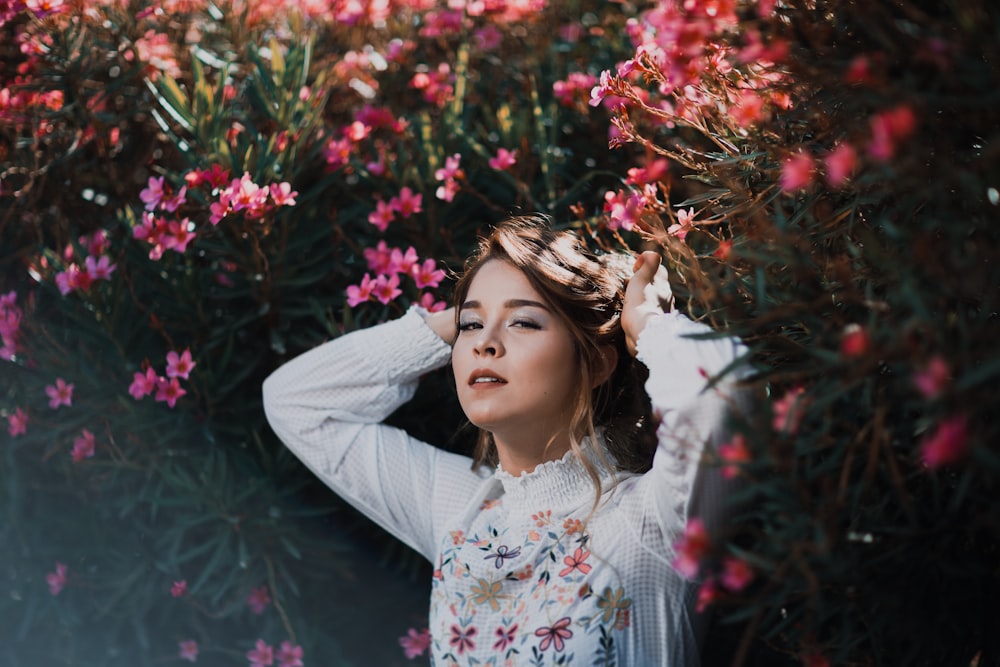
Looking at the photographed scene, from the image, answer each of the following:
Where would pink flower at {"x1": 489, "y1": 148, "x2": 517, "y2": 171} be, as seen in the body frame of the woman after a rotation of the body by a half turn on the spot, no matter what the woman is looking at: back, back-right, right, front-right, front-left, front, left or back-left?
front-left

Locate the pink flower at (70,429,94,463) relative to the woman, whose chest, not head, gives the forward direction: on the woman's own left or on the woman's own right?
on the woman's own right

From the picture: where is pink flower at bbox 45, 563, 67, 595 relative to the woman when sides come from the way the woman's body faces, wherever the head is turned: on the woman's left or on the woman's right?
on the woman's right

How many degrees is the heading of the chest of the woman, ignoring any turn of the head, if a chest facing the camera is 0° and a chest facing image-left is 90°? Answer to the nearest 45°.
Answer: approximately 45°

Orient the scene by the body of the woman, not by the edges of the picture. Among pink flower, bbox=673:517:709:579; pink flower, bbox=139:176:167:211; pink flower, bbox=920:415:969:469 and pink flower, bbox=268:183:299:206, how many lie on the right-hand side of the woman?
2
